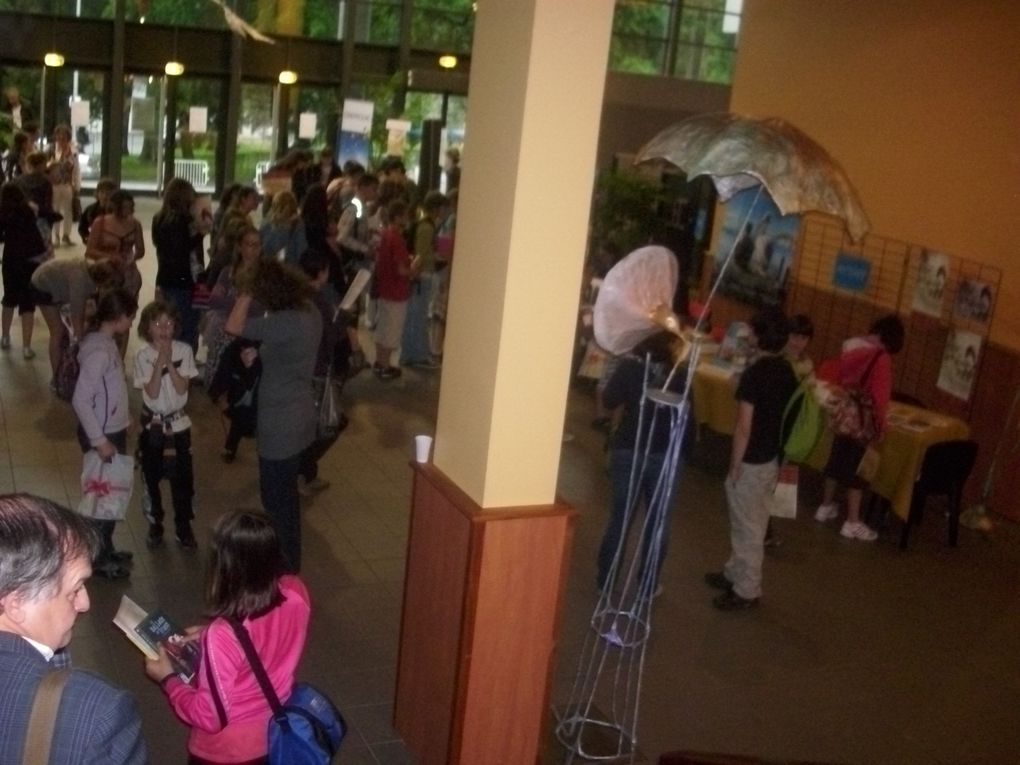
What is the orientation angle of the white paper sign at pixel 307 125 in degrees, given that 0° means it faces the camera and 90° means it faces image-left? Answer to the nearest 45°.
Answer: approximately 0°

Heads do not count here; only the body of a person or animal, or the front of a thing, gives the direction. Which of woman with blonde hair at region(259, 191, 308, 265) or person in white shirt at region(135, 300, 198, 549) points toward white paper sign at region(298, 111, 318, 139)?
the woman with blonde hair

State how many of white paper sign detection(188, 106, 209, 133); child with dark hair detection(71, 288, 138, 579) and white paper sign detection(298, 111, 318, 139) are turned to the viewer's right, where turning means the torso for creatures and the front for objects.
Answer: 1

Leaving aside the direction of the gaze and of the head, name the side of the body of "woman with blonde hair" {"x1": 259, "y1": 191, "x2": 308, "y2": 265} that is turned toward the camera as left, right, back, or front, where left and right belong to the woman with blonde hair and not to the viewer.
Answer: back

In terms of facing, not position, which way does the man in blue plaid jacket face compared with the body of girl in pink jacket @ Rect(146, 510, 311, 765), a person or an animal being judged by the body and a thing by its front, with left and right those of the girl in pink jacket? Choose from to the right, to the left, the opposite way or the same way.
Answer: to the right

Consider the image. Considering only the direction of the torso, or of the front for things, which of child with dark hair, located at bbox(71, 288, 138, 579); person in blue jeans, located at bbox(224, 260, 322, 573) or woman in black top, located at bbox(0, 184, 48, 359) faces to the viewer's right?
the child with dark hair

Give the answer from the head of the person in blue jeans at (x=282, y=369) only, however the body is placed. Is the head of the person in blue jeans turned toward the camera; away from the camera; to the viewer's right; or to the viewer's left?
away from the camera

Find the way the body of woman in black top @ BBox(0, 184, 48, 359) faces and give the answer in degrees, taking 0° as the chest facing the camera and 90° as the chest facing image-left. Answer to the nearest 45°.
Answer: approximately 180°

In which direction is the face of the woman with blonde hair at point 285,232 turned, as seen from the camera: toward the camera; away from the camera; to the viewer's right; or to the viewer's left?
away from the camera

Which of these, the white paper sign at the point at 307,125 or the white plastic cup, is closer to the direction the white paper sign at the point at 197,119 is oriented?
the white plastic cup

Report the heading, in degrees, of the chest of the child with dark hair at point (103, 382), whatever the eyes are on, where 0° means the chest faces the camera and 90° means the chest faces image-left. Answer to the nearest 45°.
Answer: approximately 270°

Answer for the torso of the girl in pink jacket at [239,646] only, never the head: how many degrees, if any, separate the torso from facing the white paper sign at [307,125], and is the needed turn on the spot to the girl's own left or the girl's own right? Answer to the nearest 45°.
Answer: approximately 45° to the girl's own right
